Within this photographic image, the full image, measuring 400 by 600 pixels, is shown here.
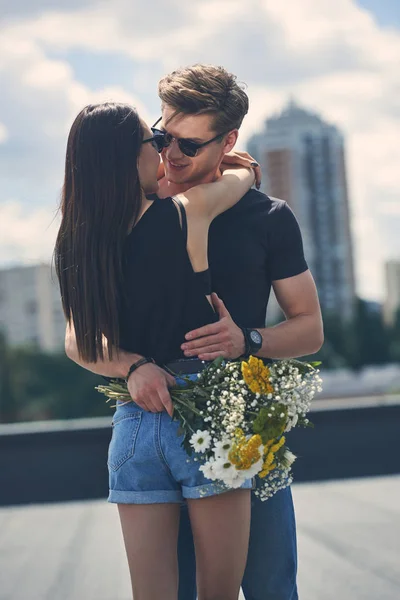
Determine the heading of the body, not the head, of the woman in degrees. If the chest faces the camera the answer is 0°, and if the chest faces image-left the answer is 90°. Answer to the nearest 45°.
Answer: approximately 225°

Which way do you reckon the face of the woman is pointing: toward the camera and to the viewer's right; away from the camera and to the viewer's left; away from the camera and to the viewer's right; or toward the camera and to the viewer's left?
away from the camera and to the viewer's right
